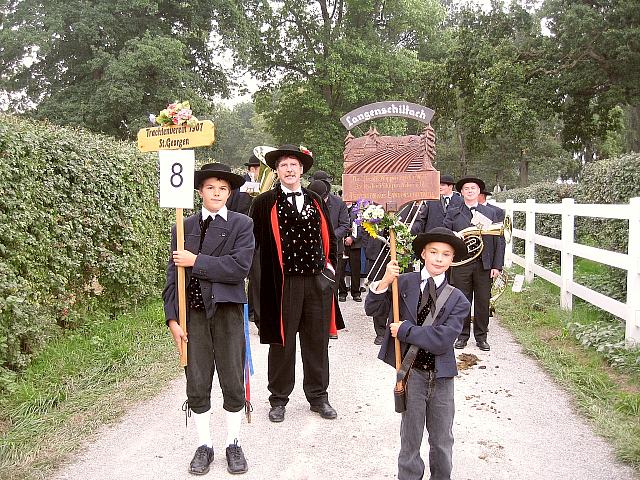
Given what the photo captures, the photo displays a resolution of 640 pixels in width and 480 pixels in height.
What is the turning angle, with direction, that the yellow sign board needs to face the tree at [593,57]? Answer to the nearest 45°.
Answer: approximately 135° to its left

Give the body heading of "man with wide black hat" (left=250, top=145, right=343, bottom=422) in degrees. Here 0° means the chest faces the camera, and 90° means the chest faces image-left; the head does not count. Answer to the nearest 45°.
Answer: approximately 0°

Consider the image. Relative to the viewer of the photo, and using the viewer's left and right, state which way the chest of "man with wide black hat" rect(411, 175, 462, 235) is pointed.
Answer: facing the viewer and to the left of the viewer

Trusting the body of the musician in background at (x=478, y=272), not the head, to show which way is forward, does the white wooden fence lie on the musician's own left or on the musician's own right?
on the musician's own left

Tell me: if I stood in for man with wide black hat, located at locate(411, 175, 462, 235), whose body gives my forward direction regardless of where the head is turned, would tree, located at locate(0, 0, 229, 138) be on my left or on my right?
on my right

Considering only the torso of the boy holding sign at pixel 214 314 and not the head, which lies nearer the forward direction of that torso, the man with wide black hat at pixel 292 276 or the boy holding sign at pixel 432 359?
the boy holding sign

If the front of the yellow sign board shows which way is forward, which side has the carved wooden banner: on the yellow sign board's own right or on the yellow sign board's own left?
on the yellow sign board's own left

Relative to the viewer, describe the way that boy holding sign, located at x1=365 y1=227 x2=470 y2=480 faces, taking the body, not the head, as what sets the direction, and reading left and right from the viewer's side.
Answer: facing the viewer

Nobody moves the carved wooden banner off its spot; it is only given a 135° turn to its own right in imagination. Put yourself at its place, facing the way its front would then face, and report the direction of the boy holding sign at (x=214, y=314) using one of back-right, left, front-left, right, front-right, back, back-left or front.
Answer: left

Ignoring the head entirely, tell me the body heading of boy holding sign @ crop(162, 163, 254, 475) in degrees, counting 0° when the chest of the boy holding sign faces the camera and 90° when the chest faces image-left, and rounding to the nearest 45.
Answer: approximately 0°

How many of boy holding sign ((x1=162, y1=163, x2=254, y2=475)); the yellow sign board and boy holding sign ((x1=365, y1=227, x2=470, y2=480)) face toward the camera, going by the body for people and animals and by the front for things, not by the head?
3

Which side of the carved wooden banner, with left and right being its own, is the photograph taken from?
front
